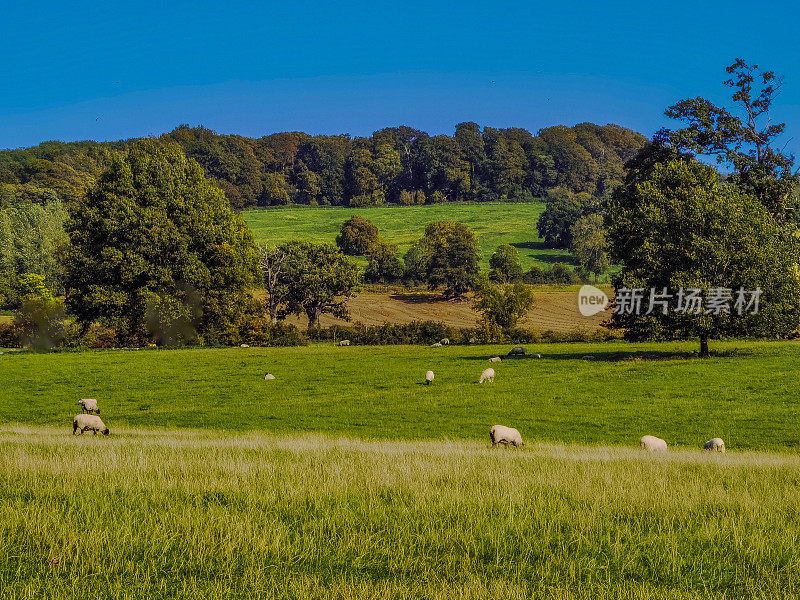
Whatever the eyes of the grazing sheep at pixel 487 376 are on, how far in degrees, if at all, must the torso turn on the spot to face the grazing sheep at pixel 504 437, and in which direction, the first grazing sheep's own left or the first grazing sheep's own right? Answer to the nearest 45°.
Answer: approximately 90° to the first grazing sheep's own left

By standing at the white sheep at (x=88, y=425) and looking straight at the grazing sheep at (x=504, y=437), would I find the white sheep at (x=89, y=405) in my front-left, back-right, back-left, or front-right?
back-left

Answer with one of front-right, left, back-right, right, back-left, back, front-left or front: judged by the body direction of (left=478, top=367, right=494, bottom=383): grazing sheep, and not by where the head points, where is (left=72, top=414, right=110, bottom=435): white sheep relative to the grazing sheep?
front-left

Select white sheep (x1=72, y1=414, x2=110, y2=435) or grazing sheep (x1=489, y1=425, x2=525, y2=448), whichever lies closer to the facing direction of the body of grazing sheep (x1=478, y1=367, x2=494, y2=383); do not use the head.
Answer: the white sheep

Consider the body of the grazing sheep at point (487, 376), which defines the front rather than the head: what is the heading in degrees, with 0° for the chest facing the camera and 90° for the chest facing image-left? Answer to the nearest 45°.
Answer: approximately 90°
